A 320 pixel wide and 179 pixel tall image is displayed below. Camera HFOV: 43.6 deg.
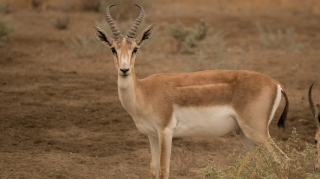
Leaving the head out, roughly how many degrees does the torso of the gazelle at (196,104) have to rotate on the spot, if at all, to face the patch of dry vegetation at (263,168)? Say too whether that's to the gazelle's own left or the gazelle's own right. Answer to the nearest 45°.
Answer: approximately 135° to the gazelle's own left

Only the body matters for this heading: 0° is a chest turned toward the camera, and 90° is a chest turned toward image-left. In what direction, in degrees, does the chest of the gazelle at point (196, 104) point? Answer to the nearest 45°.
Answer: approximately 90°
